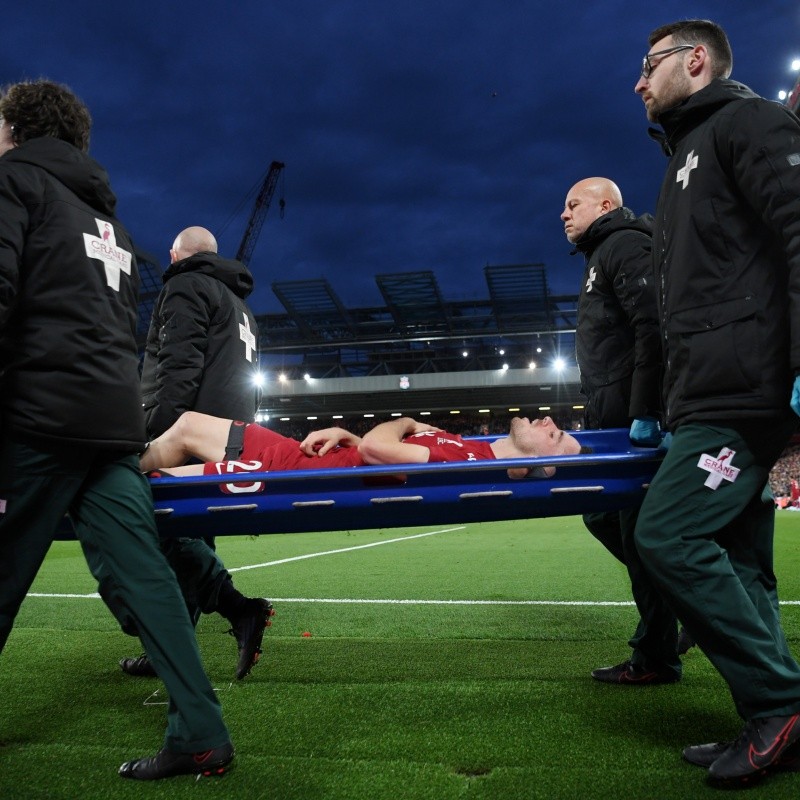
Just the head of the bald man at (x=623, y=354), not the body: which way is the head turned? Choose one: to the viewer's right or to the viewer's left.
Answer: to the viewer's left

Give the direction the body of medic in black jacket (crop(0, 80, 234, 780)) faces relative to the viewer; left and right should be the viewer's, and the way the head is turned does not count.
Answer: facing away from the viewer and to the left of the viewer

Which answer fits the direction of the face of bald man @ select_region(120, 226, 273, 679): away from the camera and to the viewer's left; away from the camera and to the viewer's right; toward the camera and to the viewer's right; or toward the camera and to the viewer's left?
away from the camera and to the viewer's left

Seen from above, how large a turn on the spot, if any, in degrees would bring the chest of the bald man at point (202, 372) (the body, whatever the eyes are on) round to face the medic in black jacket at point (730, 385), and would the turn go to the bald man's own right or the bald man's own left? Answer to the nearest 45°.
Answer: approximately 180°

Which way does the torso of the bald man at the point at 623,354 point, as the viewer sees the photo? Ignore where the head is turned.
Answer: to the viewer's left

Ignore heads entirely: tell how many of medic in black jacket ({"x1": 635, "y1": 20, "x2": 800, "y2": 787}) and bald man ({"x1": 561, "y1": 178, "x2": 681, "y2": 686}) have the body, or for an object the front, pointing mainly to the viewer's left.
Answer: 2

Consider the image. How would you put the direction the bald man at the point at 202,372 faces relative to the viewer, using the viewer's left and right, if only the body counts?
facing away from the viewer and to the left of the viewer

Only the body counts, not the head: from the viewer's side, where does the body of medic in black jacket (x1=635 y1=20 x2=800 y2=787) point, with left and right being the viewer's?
facing to the left of the viewer

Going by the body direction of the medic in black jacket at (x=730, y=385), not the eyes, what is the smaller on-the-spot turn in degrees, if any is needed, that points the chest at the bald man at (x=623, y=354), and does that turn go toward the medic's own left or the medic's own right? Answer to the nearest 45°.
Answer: approximately 90° to the medic's own right

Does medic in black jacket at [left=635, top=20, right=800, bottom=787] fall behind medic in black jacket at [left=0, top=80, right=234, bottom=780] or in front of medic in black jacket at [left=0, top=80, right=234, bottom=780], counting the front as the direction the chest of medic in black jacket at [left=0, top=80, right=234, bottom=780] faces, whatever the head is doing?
behind
